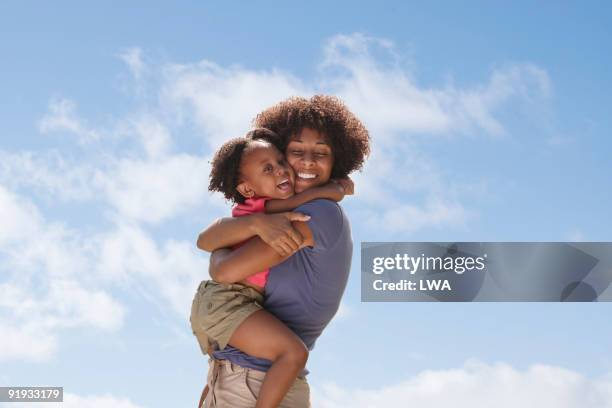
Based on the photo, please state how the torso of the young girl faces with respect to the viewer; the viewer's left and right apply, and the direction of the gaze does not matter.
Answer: facing to the right of the viewer

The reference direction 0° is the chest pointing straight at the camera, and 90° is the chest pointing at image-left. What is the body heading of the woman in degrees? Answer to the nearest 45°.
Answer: approximately 90°
